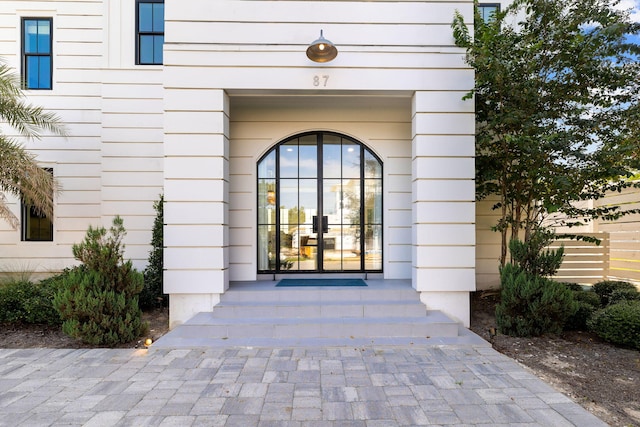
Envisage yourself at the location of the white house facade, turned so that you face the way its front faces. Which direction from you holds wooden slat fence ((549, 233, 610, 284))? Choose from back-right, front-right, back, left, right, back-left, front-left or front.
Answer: left

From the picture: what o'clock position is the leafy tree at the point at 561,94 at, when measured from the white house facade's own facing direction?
The leafy tree is roughly at 10 o'clock from the white house facade.

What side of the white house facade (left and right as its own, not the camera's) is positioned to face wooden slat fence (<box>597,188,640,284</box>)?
left

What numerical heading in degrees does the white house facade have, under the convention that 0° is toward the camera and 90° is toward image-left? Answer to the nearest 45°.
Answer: approximately 0°

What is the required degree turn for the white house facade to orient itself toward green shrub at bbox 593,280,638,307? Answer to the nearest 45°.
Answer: approximately 90° to its left

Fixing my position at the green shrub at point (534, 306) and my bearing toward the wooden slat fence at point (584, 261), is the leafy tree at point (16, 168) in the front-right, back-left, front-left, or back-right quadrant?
back-left

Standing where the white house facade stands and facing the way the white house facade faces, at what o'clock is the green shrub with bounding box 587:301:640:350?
The green shrub is roughly at 10 o'clock from the white house facade.

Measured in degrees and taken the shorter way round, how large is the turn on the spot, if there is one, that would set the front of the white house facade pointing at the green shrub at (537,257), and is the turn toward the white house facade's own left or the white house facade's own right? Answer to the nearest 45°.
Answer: approximately 45° to the white house facade's own left

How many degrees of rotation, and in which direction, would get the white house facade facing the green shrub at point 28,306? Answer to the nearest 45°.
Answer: approximately 90° to its right
